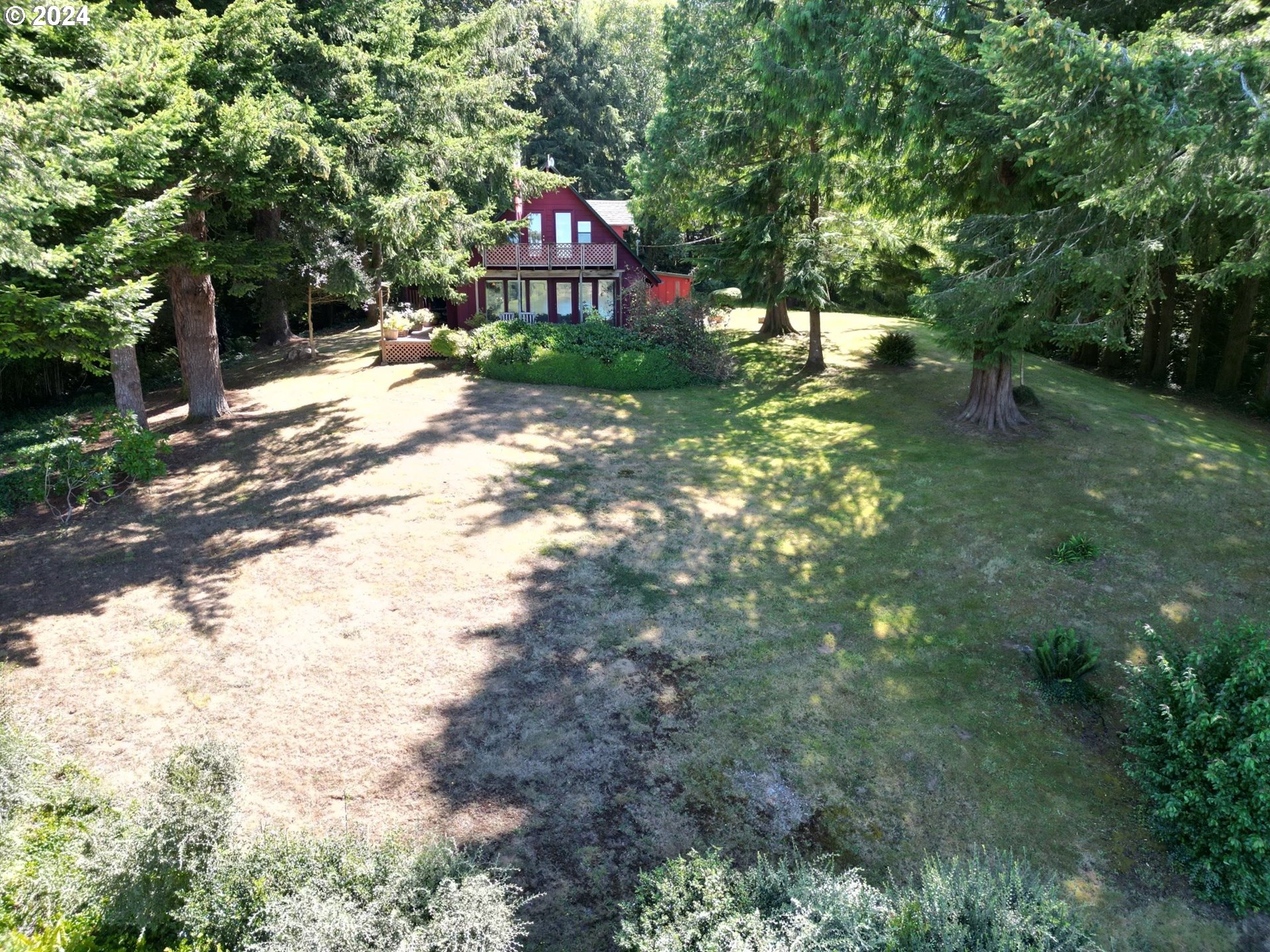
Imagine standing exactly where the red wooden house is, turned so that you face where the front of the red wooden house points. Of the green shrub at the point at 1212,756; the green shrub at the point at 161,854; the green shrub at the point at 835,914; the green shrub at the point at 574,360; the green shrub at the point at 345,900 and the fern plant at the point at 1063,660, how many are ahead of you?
6

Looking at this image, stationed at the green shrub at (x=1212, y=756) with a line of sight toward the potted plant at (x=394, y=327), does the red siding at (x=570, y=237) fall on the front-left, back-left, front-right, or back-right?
front-right

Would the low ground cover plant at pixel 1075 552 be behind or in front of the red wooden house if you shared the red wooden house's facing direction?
in front

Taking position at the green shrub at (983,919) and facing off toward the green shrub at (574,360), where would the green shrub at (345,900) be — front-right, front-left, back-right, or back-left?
front-left

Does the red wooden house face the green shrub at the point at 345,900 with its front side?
yes

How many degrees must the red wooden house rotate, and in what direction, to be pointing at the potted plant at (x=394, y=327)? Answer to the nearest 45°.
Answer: approximately 45° to its right

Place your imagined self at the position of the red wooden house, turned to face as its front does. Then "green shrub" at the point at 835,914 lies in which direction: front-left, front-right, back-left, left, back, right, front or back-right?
front

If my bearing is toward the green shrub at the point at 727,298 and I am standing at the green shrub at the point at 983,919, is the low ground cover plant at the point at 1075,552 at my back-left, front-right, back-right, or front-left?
front-right

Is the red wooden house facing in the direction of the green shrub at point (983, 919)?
yes

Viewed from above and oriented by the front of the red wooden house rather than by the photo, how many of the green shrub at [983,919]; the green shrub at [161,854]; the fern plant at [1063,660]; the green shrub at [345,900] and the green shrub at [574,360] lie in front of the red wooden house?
5

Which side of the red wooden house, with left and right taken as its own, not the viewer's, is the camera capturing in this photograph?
front

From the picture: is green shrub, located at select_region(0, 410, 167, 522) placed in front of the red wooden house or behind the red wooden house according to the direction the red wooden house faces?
in front

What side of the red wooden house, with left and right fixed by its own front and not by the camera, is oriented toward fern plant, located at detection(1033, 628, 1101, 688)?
front

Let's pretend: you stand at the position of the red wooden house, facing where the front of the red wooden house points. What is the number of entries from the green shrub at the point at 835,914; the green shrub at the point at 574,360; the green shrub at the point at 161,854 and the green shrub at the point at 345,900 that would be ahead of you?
4

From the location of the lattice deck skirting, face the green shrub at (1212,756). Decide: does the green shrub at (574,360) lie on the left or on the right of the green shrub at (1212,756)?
left

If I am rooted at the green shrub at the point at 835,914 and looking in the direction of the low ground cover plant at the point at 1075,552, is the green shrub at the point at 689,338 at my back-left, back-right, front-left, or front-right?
front-left

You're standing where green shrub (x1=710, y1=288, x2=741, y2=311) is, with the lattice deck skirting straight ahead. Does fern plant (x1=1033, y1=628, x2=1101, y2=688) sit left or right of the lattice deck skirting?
left

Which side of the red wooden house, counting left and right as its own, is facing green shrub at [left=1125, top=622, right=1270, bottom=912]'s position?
front
